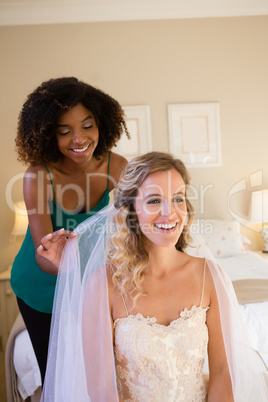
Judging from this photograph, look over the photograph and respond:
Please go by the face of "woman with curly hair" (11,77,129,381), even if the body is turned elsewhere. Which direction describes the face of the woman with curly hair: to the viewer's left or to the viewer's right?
to the viewer's right

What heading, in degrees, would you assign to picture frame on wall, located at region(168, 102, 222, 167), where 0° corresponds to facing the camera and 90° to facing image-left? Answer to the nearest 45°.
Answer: approximately 0°

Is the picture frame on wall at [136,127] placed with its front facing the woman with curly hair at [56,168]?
yes

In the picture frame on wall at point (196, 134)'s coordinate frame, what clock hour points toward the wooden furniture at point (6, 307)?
The wooden furniture is roughly at 2 o'clock from the picture frame on wall.

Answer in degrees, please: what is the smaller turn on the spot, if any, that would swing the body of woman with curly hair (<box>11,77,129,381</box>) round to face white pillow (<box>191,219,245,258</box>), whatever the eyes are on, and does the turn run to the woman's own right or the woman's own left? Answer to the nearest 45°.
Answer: approximately 90° to the woman's own left

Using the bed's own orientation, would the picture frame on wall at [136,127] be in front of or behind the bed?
behind

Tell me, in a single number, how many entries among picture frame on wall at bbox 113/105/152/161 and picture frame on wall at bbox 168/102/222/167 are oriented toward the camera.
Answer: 2

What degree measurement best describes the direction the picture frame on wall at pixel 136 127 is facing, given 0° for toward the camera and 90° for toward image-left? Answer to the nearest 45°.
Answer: approximately 0°

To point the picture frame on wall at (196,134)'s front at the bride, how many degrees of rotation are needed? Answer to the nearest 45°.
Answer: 0° — it already faces them

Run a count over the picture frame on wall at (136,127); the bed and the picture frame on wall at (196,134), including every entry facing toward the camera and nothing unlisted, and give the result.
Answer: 3

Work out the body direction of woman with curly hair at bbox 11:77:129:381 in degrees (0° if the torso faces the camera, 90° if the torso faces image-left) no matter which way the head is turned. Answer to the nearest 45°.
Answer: approximately 315°

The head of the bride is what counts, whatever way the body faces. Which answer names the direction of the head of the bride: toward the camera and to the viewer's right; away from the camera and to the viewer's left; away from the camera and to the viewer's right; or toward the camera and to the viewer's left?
toward the camera and to the viewer's right

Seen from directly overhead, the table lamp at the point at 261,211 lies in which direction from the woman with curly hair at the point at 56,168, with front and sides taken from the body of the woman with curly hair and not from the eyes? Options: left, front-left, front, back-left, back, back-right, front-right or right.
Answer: left
